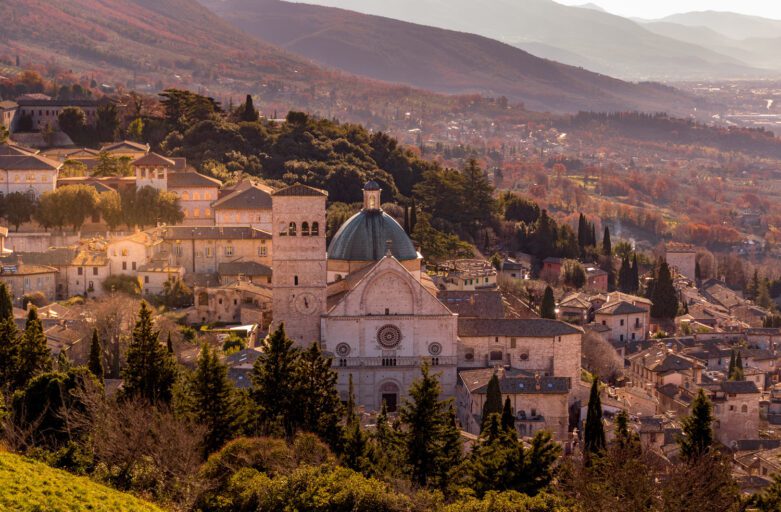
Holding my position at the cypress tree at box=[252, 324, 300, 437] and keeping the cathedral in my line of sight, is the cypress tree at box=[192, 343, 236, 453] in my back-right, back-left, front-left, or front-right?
back-left

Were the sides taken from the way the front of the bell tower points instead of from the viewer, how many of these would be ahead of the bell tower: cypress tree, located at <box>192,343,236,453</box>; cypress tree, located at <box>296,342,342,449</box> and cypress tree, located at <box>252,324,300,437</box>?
3

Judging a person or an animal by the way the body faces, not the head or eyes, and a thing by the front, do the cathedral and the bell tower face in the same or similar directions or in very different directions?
same or similar directions

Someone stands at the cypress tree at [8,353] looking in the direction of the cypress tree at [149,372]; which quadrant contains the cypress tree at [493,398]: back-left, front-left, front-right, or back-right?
front-left

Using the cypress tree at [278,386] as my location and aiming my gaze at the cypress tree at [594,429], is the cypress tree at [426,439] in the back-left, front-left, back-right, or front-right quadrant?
front-right

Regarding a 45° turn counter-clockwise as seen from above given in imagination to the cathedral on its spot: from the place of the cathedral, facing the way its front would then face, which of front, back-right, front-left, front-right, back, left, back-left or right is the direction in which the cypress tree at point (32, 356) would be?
right

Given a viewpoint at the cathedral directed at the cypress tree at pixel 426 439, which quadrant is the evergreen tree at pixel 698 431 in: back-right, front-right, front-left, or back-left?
front-left

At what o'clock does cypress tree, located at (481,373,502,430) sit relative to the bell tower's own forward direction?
The cypress tree is roughly at 10 o'clock from the bell tower.

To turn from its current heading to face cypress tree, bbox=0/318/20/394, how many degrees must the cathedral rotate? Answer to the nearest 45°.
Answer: approximately 45° to its right

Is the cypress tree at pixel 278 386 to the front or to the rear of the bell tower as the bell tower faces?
to the front

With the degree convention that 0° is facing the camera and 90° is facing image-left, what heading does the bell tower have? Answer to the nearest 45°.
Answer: approximately 0°

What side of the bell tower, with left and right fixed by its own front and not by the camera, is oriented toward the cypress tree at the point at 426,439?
front

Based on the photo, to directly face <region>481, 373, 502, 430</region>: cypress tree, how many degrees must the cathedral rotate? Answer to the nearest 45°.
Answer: approximately 45° to its left

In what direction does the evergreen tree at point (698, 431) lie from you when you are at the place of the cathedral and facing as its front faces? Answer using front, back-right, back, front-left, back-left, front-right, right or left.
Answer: front-left
